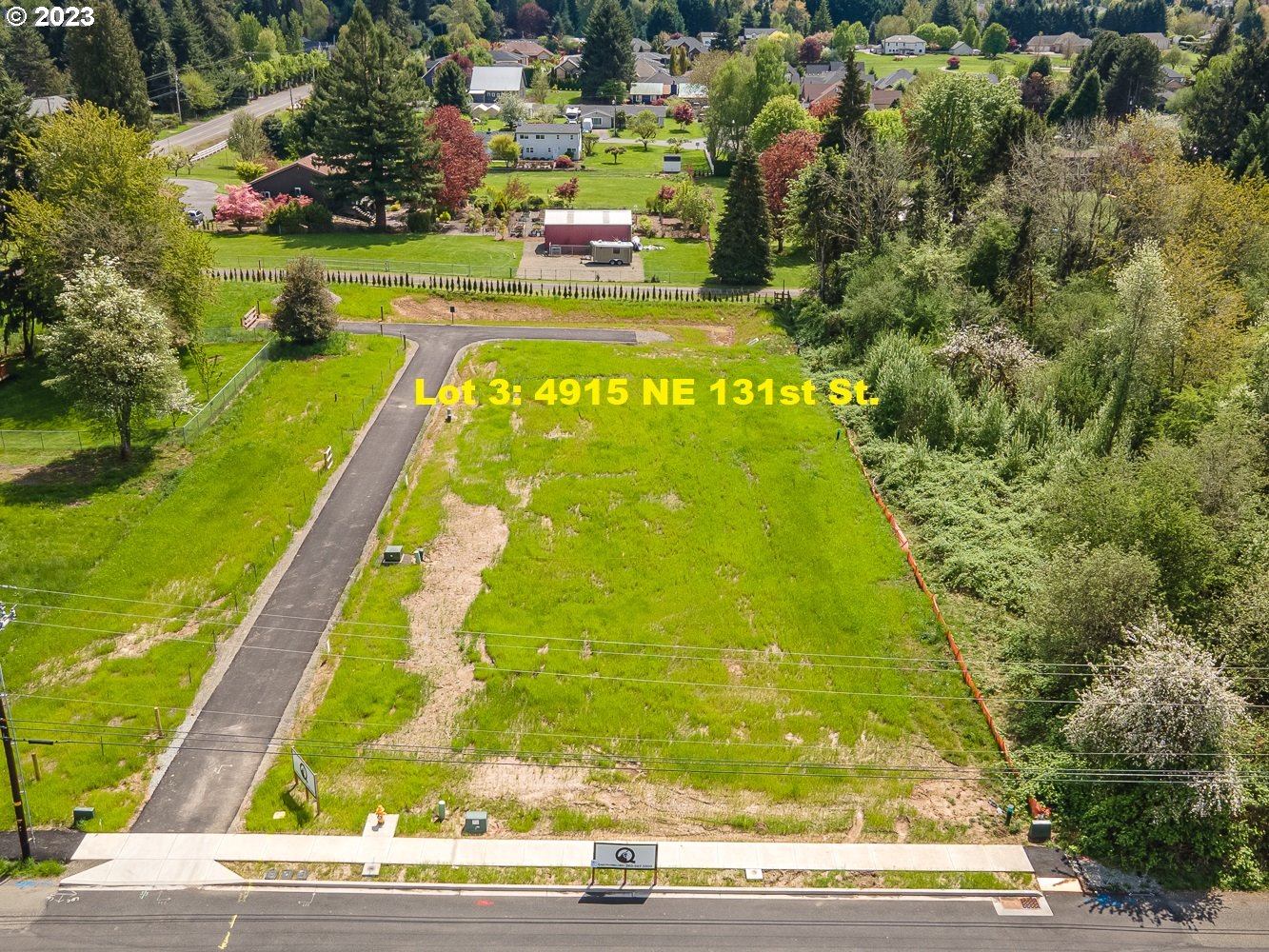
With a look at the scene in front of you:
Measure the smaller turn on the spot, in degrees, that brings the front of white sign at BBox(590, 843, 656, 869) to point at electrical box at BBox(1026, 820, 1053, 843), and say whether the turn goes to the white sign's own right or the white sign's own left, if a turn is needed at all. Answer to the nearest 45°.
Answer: approximately 90° to the white sign's own left

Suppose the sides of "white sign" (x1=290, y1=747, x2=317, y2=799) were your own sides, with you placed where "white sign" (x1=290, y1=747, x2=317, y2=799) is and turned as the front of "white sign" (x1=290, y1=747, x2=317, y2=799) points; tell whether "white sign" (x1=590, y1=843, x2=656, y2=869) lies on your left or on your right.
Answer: on your left

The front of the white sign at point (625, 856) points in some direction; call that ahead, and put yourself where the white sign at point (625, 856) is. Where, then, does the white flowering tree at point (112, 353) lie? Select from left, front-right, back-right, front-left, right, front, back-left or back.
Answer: back-right

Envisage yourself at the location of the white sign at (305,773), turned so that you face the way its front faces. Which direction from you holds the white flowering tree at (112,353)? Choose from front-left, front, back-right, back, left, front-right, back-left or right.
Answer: back-right

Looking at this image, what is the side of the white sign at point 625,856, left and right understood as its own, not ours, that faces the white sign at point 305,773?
right

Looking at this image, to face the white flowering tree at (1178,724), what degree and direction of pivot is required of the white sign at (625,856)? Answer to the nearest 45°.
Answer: approximately 90° to its left

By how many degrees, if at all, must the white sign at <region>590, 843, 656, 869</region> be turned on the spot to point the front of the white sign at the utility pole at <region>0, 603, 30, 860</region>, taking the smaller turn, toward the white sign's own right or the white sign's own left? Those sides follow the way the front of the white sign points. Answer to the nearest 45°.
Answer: approximately 90° to the white sign's own right

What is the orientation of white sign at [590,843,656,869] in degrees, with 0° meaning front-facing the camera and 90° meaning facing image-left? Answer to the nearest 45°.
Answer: approximately 0°
